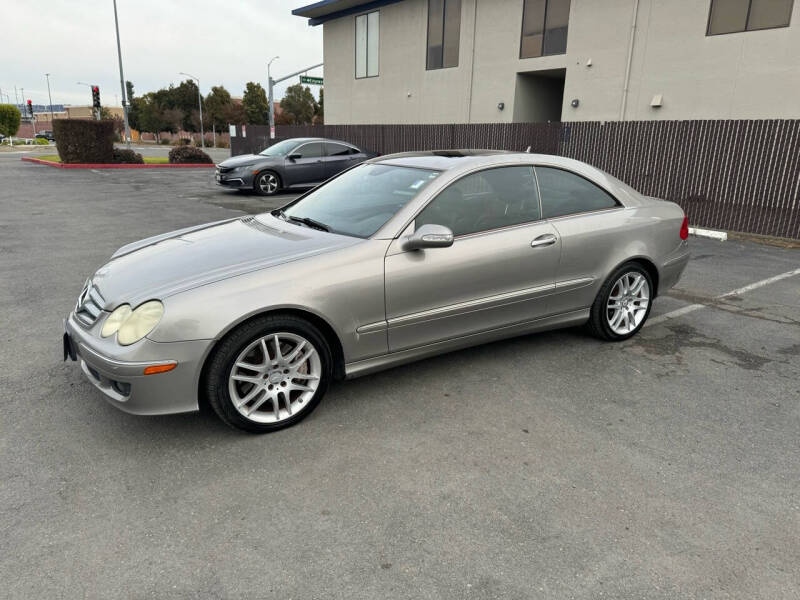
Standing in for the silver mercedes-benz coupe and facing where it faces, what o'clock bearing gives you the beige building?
The beige building is roughly at 5 o'clock from the silver mercedes-benz coupe.

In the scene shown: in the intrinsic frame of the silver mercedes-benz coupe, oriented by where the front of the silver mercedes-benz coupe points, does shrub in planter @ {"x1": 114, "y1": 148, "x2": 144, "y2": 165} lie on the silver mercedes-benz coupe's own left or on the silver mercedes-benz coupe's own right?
on the silver mercedes-benz coupe's own right

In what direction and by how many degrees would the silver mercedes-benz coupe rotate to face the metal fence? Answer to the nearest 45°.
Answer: approximately 180°

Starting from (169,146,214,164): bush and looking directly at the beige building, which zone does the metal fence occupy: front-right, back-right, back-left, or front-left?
front-right

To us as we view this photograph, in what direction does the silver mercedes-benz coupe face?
facing the viewer and to the left of the viewer

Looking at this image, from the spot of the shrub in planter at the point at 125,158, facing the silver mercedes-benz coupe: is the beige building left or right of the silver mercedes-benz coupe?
left

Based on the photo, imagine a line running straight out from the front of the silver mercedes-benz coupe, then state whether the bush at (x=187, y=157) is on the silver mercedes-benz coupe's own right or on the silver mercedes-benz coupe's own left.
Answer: on the silver mercedes-benz coupe's own right

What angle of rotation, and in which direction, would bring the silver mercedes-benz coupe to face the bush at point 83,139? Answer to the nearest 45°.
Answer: approximately 90° to its right
